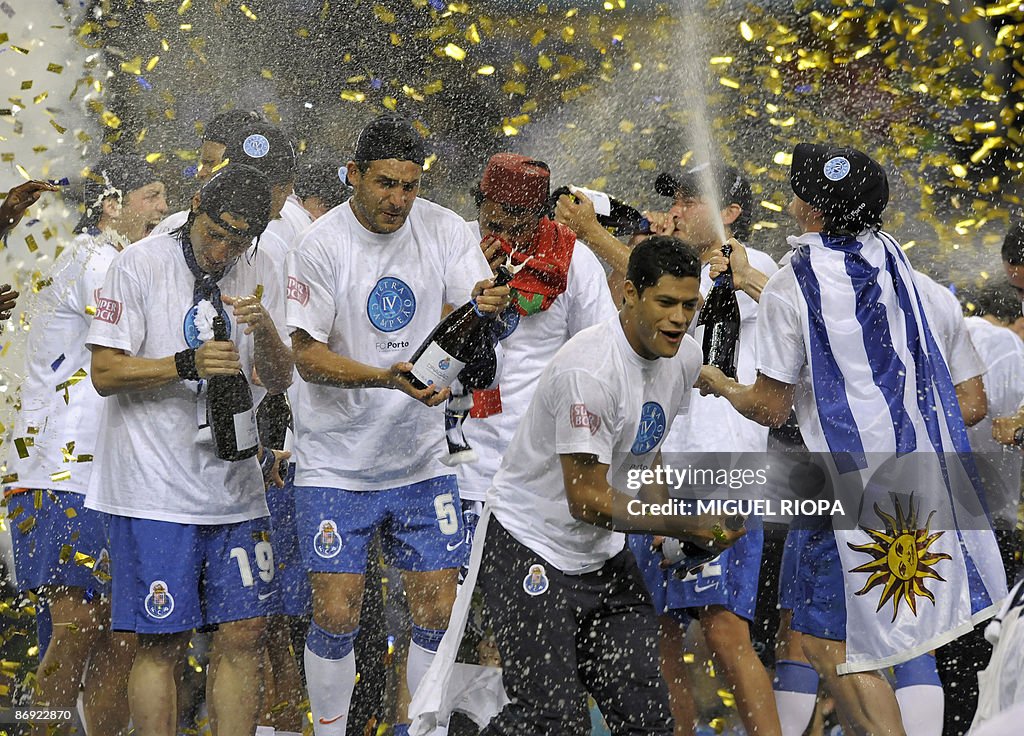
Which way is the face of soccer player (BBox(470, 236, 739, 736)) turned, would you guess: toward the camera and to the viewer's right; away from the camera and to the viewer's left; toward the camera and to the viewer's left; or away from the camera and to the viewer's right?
toward the camera and to the viewer's right

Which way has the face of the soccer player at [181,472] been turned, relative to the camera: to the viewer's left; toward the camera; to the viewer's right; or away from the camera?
toward the camera

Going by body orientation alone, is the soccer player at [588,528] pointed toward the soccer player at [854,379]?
no

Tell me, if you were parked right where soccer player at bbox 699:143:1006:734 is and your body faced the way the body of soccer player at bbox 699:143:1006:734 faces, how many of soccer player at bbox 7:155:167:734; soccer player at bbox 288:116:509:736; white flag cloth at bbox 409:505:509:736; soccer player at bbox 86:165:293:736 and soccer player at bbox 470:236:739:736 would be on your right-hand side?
0

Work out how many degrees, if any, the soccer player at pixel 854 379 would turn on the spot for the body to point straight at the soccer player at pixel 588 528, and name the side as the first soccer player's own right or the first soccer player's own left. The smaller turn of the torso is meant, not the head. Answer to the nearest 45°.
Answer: approximately 90° to the first soccer player's own left

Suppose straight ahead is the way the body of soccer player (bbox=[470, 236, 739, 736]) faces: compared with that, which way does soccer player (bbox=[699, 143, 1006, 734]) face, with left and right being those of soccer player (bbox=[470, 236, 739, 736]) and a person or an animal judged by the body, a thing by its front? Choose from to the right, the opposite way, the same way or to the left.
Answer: the opposite way

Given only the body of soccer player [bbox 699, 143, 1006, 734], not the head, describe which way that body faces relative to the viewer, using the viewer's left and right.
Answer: facing away from the viewer and to the left of the viewer

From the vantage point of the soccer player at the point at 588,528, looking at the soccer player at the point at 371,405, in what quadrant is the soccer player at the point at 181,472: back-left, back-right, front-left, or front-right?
front-left

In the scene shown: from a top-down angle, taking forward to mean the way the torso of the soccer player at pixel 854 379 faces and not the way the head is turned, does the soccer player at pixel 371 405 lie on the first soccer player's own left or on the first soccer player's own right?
on the first soccer player's own left

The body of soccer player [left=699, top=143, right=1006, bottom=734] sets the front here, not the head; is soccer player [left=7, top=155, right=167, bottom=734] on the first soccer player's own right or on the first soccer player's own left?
on the first soccer player's own left

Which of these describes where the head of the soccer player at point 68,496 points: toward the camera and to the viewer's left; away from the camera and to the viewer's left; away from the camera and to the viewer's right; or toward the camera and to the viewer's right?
toward the camera and to the viewer's right
